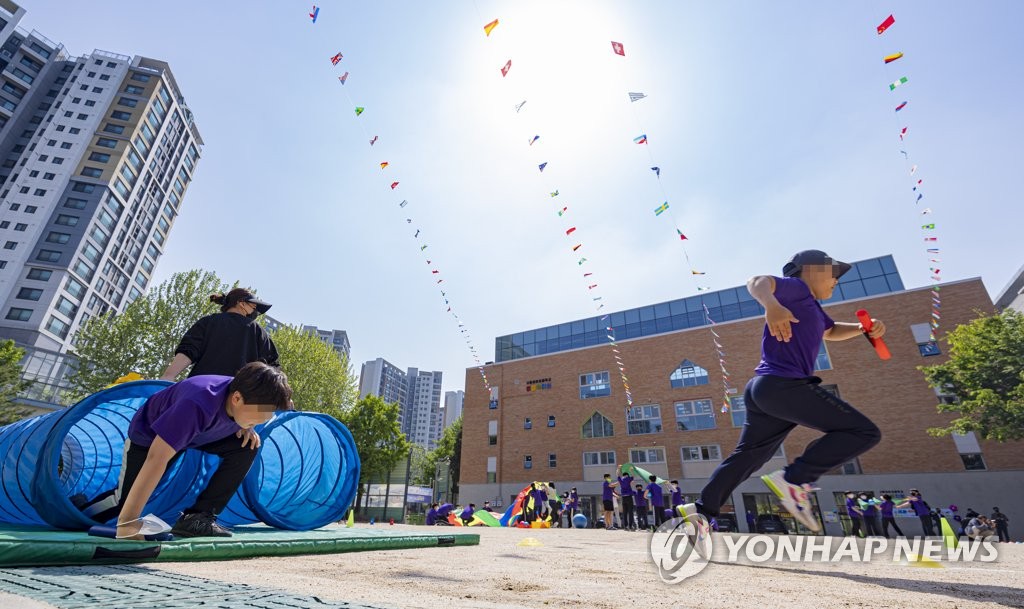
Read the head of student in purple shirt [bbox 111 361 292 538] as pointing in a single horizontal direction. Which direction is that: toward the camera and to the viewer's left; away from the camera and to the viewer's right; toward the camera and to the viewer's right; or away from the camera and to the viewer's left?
toward the camera and to the viewer's right

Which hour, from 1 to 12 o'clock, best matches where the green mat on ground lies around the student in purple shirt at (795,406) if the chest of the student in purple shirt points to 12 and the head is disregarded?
The green mat on ground is roughly at 5 o'clock from the student in purple shirt.

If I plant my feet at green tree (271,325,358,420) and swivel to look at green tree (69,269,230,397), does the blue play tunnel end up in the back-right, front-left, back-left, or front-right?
front-left

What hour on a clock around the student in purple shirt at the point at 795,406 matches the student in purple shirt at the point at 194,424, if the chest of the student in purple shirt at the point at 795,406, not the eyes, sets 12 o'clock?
the student in purple shirt at the point at 194,424 is roughly at 5 o'clock from the student in purple shirt at the point at 795,406.

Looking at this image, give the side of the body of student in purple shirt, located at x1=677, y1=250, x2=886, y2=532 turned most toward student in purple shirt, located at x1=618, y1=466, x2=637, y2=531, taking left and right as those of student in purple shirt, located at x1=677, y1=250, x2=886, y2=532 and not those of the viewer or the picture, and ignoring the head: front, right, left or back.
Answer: left

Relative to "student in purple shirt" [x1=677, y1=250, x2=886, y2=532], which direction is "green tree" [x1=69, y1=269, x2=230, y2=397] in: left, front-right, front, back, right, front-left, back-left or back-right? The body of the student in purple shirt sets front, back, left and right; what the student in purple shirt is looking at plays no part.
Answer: back

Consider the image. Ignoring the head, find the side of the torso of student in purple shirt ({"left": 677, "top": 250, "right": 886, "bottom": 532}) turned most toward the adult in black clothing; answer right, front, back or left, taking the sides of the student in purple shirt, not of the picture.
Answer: back

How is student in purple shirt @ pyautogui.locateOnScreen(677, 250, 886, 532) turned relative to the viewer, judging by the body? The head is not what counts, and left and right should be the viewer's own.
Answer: facing to the right of the viewer

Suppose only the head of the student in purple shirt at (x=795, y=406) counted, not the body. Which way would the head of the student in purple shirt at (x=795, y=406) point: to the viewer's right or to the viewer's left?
to the viewer's right

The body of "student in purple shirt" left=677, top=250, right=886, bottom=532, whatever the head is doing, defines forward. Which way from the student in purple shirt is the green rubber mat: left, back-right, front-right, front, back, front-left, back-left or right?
back-right

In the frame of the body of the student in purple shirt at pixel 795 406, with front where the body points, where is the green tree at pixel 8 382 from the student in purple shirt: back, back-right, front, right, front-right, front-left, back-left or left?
back

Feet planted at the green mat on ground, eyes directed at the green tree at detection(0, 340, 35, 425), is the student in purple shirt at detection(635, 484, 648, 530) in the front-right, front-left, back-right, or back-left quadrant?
front-right
